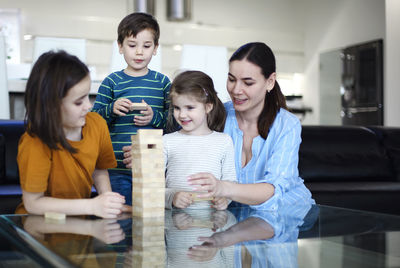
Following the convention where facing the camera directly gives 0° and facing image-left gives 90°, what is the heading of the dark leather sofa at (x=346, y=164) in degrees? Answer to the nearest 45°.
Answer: approximately 0°

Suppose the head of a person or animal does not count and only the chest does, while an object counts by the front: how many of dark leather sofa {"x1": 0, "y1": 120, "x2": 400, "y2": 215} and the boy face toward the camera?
2

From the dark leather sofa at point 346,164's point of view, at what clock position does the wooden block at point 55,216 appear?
The wooden block is roughly at 1 o'clock from the dark leather sofa.

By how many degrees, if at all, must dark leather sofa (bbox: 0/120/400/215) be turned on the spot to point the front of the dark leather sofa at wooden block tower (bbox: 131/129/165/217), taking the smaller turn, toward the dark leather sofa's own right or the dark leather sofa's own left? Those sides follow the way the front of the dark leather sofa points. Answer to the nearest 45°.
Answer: approximately 45° to the dark leather sofa's own right

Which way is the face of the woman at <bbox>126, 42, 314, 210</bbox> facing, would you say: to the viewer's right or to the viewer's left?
to the viewer's left

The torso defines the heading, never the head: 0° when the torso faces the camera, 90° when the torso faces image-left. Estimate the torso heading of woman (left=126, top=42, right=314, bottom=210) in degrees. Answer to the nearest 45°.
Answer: approximately 45°

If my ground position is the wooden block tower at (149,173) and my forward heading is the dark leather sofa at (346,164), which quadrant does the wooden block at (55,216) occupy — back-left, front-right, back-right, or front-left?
back-left
